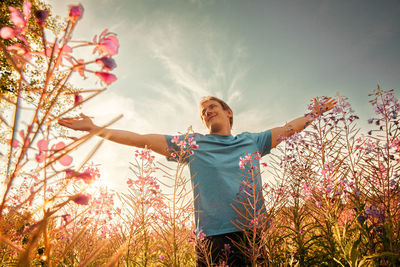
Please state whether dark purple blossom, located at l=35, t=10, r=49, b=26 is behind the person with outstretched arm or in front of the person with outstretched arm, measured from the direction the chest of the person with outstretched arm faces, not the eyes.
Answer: in front

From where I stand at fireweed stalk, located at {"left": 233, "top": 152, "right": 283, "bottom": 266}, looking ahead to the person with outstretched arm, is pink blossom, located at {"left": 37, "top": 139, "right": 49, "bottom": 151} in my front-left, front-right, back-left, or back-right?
back-left

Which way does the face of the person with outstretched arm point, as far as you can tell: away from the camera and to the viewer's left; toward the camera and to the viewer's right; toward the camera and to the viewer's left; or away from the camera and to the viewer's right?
toward the camera and to the viewer's left

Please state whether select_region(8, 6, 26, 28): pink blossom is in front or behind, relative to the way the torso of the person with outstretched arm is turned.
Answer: in front

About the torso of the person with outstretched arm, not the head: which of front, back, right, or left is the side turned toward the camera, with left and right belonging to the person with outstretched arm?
front

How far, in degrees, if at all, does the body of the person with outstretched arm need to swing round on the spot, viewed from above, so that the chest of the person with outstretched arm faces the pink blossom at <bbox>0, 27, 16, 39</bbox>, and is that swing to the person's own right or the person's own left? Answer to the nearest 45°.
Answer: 0° — they already face it

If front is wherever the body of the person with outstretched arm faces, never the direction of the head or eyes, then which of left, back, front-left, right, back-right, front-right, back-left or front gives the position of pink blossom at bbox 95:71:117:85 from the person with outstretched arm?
front

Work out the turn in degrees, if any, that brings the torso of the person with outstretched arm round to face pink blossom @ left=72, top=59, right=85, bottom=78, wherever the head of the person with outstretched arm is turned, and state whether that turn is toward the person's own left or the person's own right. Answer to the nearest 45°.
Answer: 0° — they already face it
